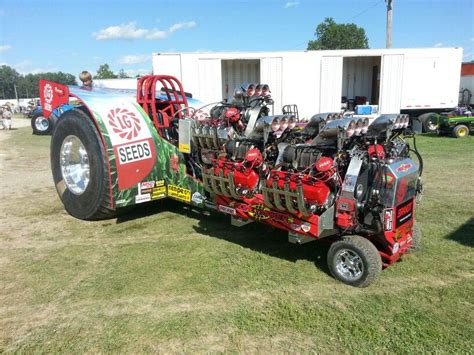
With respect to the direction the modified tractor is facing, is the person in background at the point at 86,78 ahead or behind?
behind

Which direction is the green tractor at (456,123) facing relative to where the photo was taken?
to the viewer's left

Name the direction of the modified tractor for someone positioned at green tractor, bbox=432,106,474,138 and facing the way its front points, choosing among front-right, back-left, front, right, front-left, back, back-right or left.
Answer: left

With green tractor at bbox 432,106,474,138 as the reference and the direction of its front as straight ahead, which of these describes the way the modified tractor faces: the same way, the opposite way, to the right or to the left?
the opposite way

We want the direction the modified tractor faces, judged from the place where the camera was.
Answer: facing the viewer and to the right of the viewer

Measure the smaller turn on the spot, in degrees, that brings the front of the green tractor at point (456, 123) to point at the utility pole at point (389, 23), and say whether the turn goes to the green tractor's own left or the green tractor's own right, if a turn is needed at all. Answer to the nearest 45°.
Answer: approximately 45° to the green tractor's own right
